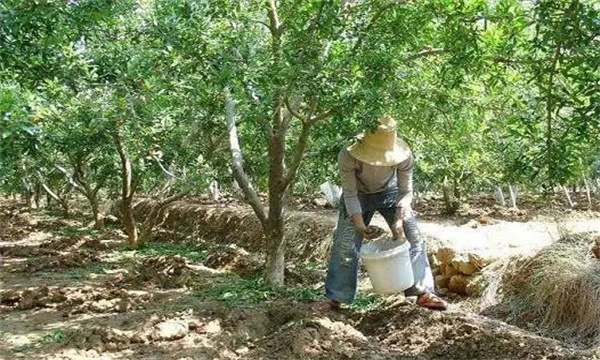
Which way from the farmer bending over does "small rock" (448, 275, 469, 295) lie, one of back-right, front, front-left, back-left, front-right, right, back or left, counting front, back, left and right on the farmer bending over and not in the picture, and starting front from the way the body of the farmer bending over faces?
back-left

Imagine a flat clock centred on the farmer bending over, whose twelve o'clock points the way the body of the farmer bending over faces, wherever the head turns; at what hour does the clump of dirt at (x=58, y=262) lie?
The clump of dirt is roughly at 4 o'clock from the farmer bending over.

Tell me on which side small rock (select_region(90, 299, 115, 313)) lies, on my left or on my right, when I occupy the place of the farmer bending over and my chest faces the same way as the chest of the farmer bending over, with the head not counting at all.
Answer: on my right

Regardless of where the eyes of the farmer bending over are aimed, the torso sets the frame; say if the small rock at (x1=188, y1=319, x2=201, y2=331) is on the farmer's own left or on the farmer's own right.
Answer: on the farmer's own right

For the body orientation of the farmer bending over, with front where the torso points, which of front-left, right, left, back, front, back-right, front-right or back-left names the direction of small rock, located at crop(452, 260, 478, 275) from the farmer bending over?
back-left

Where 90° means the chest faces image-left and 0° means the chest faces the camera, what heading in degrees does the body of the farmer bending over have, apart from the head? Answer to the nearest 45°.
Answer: approximately 0°

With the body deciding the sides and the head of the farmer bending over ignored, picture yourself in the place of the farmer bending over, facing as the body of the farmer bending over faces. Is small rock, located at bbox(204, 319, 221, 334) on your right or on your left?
on your right

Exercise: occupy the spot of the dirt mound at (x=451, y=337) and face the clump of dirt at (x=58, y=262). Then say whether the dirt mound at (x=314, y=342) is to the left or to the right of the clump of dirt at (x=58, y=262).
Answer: left

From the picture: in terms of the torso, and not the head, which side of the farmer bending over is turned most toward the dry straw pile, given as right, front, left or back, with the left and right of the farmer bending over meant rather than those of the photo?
left

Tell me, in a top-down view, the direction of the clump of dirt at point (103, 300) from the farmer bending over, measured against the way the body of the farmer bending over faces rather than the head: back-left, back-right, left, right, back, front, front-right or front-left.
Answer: right

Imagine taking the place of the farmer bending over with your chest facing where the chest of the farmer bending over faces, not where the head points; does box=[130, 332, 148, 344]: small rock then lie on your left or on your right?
on your right
